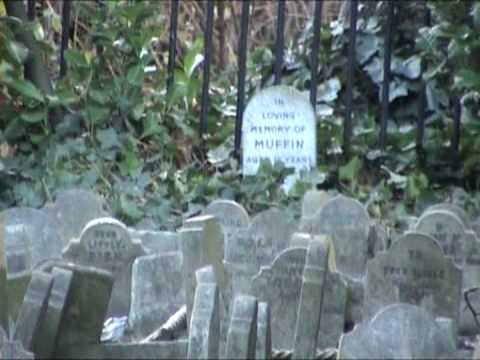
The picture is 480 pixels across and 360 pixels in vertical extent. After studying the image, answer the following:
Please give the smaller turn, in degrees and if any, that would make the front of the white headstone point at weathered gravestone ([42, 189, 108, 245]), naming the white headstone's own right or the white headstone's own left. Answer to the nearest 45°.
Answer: approximately 45° to the white headstone's own right

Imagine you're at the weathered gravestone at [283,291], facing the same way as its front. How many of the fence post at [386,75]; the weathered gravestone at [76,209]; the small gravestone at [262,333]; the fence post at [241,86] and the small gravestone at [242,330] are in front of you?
2

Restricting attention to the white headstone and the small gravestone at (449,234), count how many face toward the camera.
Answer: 2

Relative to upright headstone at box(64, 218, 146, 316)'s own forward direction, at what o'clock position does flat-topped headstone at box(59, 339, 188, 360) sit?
flat-topped headstone at box(59, 339, 188, 360) is roughly at 12 o'clock from upright headstone at box(64, 218, 146, 316).

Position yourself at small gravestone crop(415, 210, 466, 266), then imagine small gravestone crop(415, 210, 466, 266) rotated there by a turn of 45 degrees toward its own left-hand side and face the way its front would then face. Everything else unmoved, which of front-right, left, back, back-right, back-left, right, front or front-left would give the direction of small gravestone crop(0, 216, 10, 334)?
right

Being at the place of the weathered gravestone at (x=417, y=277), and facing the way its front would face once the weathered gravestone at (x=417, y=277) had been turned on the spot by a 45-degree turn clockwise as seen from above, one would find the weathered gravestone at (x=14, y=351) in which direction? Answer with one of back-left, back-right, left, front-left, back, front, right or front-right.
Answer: front

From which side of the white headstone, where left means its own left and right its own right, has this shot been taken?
front

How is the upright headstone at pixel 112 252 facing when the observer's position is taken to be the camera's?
facing the viewer
